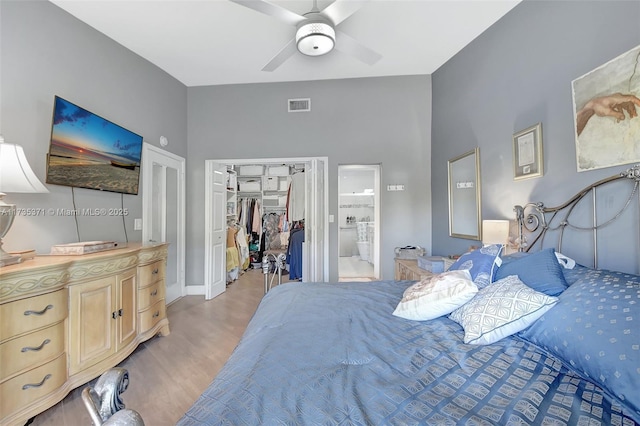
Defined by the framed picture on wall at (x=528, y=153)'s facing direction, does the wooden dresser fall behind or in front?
in front

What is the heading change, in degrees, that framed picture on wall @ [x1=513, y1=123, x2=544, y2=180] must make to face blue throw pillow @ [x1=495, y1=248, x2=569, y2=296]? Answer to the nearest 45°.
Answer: approximately 45° to its left

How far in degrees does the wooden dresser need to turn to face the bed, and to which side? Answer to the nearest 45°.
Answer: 0° — it already faces it

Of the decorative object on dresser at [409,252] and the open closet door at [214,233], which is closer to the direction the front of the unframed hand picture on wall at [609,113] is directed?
the open closet door

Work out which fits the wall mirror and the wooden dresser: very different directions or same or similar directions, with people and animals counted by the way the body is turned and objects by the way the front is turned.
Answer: very different directions

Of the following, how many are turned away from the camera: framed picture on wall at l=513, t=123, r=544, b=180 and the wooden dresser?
0

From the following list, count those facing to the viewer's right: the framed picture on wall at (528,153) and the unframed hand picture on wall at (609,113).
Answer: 0

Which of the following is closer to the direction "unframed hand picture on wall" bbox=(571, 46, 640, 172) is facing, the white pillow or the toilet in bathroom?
the white pillow

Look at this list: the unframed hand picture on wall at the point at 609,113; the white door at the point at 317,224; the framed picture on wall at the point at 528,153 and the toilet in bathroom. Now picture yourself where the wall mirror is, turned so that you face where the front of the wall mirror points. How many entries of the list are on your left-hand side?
2

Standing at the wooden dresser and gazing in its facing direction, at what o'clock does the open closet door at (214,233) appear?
The open closet door is roughly at 9 o'clock from the wooden dresser.

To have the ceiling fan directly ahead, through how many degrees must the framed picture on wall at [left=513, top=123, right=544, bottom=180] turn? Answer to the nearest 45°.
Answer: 0° — it already faces it

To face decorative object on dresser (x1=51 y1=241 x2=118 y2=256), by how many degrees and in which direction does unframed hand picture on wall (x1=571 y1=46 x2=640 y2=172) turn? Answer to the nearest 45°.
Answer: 0° — it already faces it

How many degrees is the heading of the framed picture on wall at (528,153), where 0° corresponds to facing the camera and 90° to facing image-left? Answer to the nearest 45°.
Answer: approximately 45°

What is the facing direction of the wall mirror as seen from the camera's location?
facing the viewer and to the left of the viewer

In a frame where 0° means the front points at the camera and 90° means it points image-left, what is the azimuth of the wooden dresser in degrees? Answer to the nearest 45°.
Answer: approximately 315°
